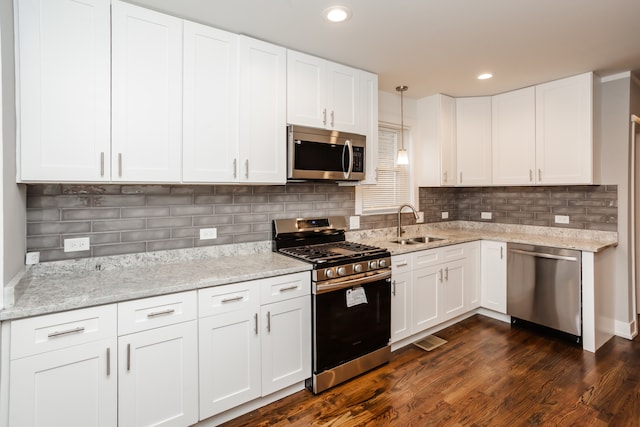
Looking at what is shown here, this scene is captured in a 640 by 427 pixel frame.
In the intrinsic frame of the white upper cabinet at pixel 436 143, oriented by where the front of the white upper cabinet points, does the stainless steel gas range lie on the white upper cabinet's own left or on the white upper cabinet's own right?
on the white upper cabinet's own right

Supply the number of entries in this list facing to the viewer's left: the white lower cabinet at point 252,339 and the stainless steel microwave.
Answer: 0

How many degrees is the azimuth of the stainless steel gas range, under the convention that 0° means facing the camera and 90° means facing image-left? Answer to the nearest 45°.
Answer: approximately 315°

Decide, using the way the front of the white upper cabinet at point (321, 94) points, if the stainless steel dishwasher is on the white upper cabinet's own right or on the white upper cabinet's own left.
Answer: on the white upper cabinet's own left
